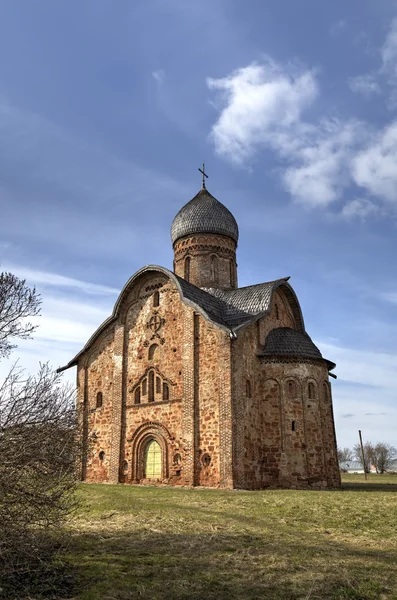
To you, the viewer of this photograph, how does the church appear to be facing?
facing the viewer and to the left of the viewer
